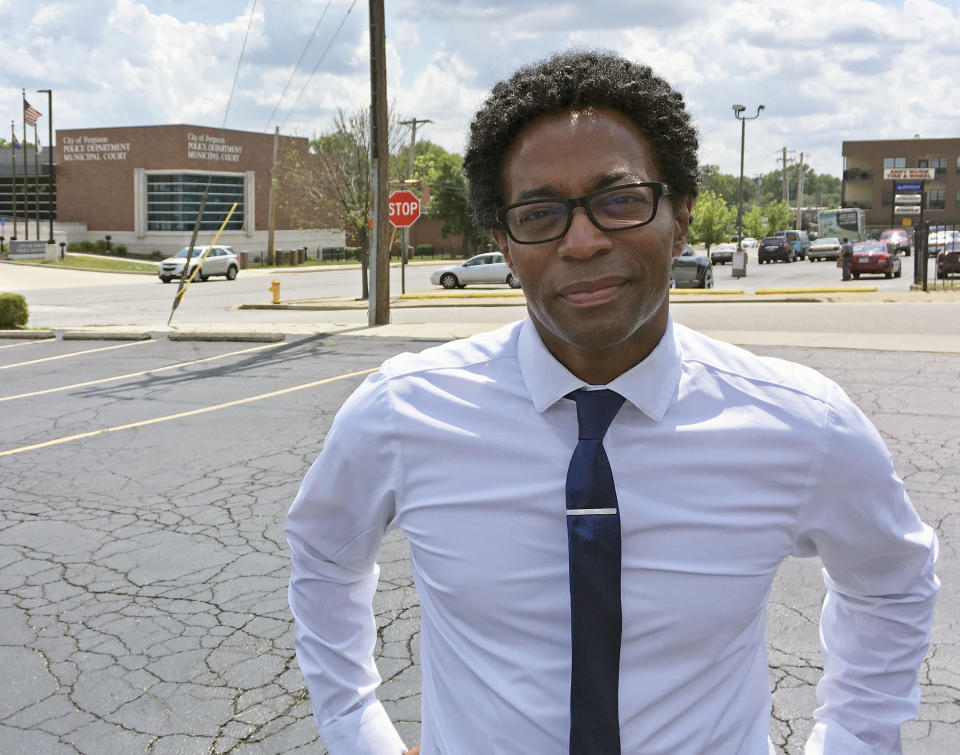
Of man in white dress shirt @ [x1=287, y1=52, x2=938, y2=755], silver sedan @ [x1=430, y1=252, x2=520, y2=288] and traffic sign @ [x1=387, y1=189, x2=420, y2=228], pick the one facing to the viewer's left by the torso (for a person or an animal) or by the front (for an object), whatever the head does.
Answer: the silver sedan

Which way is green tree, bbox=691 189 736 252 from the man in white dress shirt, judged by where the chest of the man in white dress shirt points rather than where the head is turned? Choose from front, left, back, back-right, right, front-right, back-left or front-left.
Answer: back

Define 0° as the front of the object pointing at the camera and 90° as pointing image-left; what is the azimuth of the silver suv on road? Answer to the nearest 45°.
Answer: approximately 45°

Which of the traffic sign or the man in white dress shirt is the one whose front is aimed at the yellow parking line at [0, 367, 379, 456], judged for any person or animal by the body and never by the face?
the traffic sign

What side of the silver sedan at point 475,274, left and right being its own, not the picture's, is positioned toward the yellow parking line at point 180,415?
left

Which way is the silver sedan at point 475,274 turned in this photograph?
to the viewer's left

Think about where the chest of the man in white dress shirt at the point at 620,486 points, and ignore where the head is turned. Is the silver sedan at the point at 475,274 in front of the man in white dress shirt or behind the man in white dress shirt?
behind

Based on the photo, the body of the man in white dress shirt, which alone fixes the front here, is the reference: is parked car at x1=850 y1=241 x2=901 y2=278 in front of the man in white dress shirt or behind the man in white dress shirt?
behind

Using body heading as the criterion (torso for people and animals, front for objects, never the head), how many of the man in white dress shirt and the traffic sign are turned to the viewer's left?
0

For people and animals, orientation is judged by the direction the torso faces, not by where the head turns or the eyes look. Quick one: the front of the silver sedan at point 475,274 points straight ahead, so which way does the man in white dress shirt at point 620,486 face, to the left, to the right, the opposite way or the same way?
to the left
